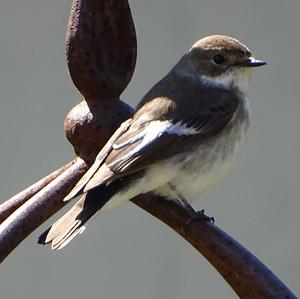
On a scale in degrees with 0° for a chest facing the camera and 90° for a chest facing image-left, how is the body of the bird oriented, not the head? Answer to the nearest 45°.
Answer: approximately 270°
